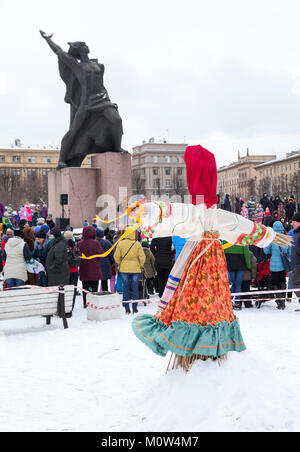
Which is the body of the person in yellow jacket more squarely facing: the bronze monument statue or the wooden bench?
the bronze monument statue

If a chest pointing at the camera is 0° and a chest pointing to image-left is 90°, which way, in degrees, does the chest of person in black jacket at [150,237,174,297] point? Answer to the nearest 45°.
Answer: approximately 180°

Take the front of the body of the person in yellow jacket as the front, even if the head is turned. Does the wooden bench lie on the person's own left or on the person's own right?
on the person's own left

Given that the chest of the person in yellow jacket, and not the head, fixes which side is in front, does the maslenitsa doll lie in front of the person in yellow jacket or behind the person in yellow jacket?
behind

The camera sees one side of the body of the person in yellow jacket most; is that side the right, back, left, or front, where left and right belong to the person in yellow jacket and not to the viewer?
back

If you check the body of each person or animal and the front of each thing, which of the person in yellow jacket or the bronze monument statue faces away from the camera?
the person in yellow jacket
